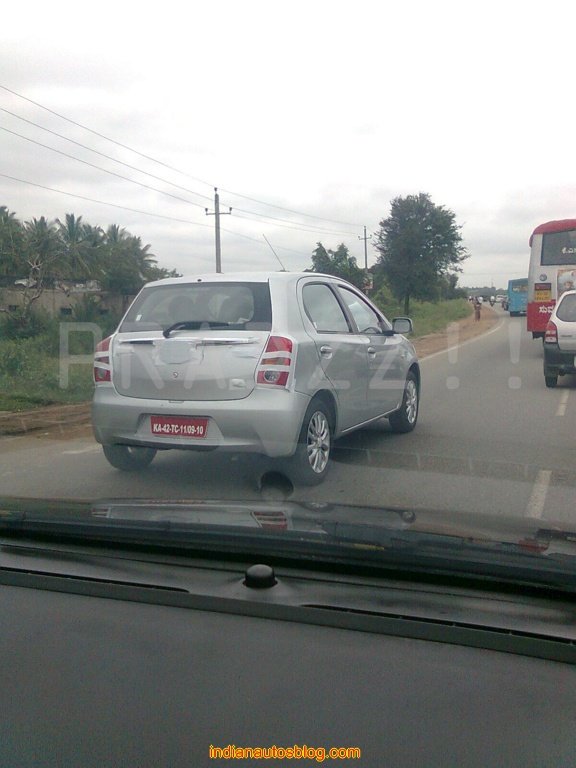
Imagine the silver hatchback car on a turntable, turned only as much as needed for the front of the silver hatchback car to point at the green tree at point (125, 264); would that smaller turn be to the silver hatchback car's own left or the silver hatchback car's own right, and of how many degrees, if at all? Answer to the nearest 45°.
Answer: approximately 45° to the silver hatchback car's own left

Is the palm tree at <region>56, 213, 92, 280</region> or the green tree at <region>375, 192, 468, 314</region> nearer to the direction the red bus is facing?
the green tree

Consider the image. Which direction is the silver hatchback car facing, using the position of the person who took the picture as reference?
facing away from the viewer and to the right of the viewer

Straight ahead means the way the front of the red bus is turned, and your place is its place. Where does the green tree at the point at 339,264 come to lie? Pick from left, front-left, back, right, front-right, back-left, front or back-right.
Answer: front-left

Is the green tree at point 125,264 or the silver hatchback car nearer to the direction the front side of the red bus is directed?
the green tree

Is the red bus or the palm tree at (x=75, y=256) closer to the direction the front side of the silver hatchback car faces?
the red bus

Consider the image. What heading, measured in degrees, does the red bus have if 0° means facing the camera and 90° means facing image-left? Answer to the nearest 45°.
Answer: approximately 180°
